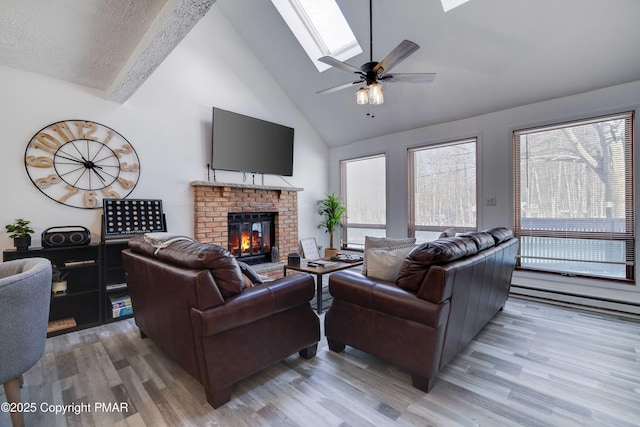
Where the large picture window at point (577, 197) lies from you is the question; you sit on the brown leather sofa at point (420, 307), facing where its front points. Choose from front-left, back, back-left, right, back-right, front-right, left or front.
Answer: right

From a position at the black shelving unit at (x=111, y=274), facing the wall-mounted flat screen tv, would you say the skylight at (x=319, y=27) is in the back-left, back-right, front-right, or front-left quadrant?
front-right

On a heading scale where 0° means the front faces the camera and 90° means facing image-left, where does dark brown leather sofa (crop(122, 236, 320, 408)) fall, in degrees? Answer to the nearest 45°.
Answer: approximately 225°

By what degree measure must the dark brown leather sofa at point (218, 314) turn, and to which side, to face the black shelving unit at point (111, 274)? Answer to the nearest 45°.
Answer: approximately 90° to its left

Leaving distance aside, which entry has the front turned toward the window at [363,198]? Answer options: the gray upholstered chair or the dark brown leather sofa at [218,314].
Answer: the dark brown leather sofa

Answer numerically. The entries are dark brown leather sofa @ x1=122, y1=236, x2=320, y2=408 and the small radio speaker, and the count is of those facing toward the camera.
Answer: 1

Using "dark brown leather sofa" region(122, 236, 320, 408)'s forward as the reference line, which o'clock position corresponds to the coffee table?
The coffee table is roughly at 12 o'clock from the dark brown leather sofa.

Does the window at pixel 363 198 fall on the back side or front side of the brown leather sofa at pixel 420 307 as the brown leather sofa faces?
on the front side

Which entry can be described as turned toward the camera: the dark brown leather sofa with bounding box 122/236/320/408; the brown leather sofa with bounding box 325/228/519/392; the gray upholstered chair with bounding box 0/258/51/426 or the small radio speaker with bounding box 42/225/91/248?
the small radio speaker

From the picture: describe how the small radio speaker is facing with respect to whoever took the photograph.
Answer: facing the viewer

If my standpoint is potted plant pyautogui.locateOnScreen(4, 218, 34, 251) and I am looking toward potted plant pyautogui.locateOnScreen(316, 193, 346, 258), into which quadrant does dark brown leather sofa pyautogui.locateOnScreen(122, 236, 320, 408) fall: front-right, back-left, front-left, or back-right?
front-right

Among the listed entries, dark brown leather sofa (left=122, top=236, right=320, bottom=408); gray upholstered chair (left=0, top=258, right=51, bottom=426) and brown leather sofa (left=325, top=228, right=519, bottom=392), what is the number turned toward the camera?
0

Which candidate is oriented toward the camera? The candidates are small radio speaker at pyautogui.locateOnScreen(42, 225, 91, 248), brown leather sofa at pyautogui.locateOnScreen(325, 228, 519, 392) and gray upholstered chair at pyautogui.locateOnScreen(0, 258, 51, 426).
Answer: the small radio speaker

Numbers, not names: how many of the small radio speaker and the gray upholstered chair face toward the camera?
1

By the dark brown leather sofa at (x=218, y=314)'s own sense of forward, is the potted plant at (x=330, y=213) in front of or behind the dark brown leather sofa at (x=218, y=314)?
in front

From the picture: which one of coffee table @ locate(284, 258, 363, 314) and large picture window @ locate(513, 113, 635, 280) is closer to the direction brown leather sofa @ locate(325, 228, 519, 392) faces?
the coffee table
